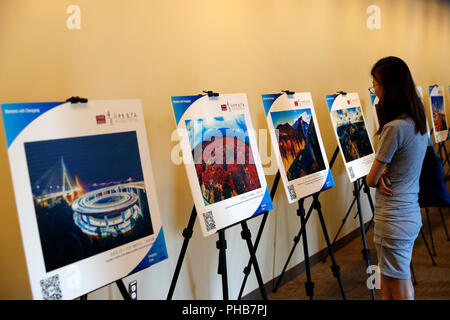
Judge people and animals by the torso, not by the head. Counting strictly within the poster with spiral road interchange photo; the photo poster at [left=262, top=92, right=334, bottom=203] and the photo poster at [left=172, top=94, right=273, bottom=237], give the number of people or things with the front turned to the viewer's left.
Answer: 0

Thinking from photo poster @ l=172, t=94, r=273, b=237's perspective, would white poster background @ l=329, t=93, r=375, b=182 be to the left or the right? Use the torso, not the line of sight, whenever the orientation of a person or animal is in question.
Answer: on its left

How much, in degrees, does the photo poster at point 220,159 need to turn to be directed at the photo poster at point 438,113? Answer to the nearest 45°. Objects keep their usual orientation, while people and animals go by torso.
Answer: approximately 90° to its left

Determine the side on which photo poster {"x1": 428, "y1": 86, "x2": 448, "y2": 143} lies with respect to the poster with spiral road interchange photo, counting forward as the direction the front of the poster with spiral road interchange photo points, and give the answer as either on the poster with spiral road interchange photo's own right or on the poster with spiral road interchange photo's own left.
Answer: on the poster with spiral road interchange photo's own left

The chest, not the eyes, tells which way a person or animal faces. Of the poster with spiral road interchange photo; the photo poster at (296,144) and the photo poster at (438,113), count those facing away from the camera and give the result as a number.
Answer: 0

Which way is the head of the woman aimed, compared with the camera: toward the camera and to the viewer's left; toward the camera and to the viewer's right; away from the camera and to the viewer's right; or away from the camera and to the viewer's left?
away from the camera and to the viewer's left

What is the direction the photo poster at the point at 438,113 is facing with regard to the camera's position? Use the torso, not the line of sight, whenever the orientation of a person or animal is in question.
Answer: facing the viewer and to the right of the viewer

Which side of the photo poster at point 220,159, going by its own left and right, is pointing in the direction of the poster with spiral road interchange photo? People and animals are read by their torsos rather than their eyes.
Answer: right

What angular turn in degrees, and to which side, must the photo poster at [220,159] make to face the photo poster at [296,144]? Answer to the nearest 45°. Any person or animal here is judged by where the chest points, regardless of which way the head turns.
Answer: approximately 90° to its left

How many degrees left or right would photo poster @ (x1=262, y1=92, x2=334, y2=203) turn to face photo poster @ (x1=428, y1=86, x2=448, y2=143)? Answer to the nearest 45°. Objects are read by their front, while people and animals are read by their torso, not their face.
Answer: approximately 90° to its left
